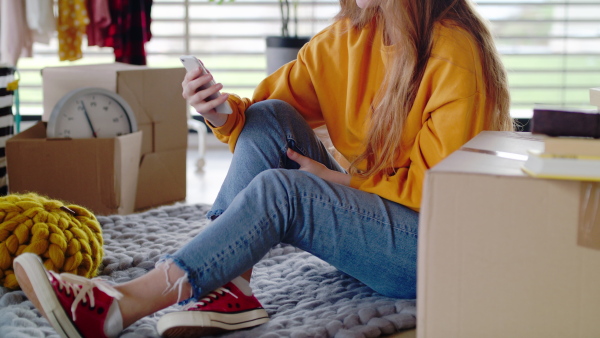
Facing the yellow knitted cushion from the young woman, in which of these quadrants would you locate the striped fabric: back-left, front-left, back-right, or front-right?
front-right

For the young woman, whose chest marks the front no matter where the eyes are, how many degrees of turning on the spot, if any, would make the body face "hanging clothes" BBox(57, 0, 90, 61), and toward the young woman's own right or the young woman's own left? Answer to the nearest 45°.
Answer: approximately 90° to the young woman's own right

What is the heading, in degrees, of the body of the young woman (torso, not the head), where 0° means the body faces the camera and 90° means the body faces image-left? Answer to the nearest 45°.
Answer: approximately 45°
